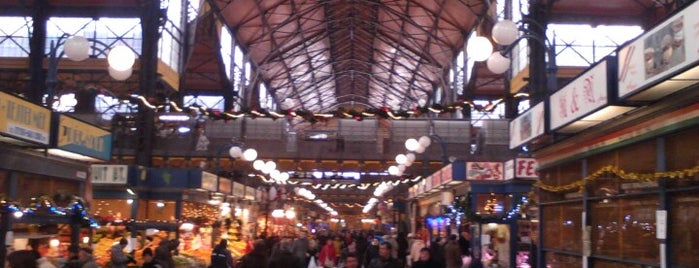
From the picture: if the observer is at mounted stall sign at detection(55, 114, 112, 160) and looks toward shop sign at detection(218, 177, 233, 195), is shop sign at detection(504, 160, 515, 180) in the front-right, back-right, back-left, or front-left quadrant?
front-right

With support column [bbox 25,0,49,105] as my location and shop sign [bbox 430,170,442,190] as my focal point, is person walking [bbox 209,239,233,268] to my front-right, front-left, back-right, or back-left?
front-right

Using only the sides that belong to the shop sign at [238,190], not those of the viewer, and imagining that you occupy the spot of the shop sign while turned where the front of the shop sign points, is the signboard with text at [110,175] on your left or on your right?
on your right

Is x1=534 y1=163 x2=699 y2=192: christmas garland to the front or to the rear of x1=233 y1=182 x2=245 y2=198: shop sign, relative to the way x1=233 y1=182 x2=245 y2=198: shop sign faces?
to the front

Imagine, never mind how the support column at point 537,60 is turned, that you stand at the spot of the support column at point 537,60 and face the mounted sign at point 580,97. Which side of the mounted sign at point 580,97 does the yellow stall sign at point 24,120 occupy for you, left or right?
right

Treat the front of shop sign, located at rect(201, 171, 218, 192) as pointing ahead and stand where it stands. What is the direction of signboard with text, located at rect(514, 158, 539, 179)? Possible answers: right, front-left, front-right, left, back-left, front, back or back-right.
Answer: front

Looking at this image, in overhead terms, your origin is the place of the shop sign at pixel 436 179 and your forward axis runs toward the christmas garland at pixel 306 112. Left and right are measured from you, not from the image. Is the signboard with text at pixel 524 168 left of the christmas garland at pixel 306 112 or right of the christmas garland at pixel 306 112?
left

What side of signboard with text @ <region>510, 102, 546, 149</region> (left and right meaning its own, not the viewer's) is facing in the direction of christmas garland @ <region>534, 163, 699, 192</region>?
left

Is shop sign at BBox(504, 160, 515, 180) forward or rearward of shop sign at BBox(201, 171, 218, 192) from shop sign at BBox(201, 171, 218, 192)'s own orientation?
forward

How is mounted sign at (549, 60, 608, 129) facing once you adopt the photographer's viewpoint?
facing the viewer and to the left of the viewer

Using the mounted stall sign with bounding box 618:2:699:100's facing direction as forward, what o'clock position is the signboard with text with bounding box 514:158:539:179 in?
The signboard with text is roughly at 4 o'clock from the mounted stall sign.
